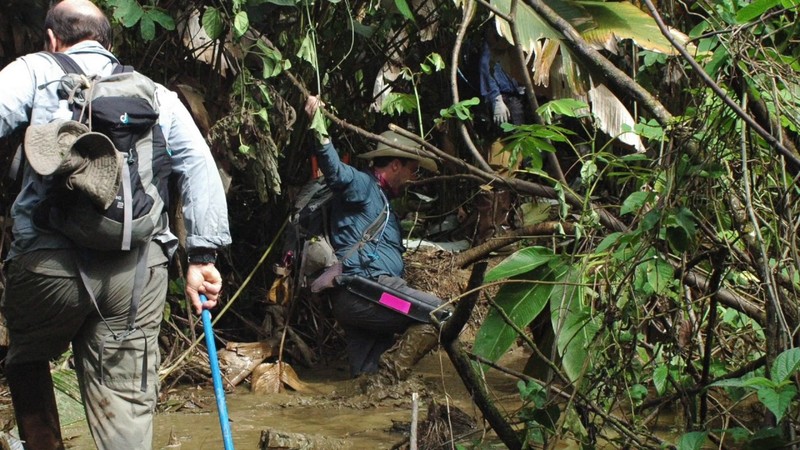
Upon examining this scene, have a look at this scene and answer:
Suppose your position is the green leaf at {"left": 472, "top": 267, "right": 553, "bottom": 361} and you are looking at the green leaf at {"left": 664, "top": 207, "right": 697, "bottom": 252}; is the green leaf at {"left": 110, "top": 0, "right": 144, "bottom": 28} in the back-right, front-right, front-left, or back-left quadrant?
back-left

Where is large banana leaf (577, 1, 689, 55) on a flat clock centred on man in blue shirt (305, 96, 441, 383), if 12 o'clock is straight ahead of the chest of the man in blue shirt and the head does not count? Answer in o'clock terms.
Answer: The large banana leaf is roughly at 11 o'clock from the man in blue shirt.

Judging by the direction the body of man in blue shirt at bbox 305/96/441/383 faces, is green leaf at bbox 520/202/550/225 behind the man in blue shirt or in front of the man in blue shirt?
in front

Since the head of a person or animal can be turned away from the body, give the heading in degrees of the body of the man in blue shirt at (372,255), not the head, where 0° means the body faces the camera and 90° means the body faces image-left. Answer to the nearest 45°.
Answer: approximately 270°

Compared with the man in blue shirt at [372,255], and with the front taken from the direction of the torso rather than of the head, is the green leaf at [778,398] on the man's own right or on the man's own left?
on the man's own right

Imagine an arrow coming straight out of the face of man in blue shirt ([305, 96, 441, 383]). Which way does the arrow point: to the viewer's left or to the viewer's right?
to the viewer's right
